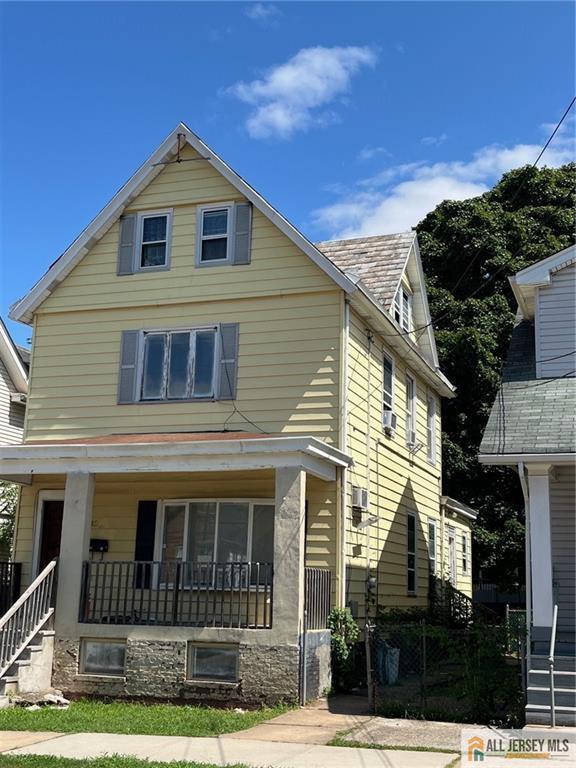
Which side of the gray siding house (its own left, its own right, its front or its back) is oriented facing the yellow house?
right

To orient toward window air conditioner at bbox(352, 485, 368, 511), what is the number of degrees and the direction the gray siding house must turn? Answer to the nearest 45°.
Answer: approximately 90° to its right

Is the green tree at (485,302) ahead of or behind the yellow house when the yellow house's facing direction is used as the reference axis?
behind

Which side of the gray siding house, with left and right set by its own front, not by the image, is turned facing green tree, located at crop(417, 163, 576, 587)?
back

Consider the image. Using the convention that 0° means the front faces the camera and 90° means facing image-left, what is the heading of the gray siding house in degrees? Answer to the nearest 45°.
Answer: approximately 0°

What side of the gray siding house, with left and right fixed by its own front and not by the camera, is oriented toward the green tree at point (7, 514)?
right

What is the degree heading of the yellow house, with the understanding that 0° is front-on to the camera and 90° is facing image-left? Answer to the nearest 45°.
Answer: approximately 0°

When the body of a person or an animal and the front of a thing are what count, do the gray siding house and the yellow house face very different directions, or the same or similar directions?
same or similar directions

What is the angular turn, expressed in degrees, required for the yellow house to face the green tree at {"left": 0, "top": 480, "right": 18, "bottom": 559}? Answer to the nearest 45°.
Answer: approximately 135° to its right

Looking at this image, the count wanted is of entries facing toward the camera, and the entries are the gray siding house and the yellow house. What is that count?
2

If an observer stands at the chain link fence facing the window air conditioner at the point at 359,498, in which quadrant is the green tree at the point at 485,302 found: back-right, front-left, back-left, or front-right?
front-right
